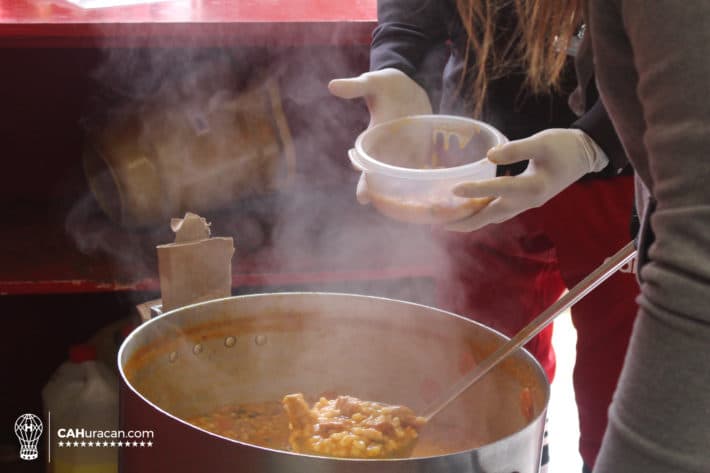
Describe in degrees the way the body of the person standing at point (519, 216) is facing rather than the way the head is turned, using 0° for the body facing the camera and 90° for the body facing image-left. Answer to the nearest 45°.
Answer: approximately 45°

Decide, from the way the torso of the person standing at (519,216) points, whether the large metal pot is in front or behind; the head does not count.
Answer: in front

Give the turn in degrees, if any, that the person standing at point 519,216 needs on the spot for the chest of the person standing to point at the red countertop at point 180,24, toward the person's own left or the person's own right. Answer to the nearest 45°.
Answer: approximately 45° to the person's own right

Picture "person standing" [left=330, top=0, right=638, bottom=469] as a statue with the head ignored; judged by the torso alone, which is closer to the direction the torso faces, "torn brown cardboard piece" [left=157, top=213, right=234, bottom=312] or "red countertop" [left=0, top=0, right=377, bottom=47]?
the torn brown cardboard piece
